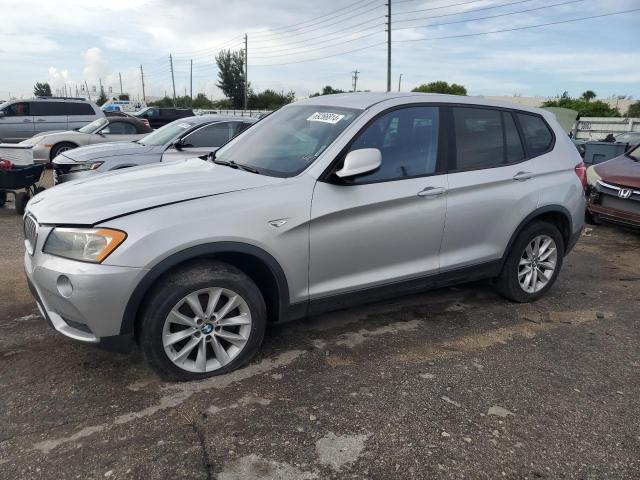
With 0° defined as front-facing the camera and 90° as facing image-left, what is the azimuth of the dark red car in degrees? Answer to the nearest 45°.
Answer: approximately 45°

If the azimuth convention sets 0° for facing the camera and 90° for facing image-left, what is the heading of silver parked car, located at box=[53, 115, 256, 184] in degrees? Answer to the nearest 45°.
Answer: approximately 45°

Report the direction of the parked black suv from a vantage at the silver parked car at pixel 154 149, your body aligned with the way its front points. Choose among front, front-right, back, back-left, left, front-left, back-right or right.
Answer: back-right

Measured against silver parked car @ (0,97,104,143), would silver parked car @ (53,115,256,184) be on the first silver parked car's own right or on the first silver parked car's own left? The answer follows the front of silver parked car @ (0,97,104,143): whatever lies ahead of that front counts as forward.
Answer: on the first silver parked car's own left

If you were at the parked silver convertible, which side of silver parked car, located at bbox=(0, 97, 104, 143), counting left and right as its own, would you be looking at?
left

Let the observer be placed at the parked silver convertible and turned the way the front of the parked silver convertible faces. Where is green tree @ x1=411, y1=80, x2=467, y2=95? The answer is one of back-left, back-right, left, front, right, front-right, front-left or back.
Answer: back

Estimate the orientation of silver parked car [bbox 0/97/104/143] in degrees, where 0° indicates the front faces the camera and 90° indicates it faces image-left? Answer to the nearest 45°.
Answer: approximately 90°

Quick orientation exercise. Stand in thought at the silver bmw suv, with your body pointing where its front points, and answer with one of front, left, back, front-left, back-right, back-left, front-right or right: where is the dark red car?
back

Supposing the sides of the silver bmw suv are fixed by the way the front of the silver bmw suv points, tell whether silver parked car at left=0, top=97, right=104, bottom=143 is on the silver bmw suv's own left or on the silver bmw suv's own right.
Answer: on the silver bmw suv's own right

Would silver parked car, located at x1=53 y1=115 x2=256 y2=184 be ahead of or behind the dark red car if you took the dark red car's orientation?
ahead
